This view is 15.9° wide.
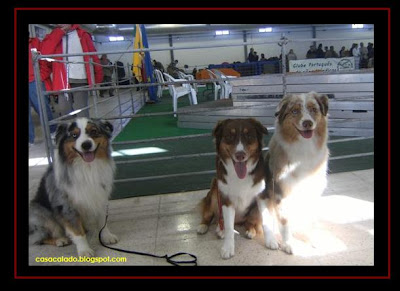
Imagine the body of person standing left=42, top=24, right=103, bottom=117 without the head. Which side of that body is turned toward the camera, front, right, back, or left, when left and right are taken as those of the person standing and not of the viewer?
front

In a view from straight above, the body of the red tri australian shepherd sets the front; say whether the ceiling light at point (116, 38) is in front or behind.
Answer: behind

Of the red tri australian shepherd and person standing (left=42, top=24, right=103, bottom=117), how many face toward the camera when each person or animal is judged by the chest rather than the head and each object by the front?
2

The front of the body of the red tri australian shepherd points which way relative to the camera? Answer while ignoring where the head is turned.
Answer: toward the camera

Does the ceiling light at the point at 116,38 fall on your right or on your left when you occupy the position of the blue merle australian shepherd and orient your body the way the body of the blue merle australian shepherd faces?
on your left

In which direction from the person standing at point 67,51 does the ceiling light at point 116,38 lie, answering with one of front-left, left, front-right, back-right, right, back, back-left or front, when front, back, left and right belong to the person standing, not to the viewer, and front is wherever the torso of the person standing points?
back

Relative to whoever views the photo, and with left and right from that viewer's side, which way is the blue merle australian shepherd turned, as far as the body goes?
facing the viewer and to the right of the viewer
